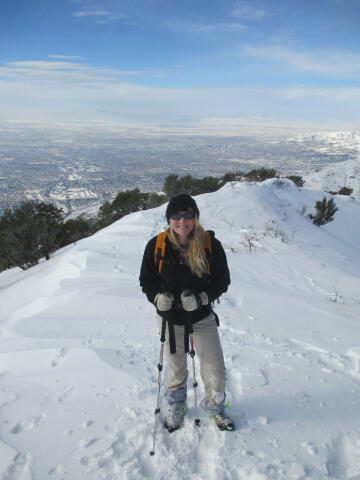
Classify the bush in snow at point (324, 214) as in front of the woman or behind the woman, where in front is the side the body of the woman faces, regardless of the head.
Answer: behind

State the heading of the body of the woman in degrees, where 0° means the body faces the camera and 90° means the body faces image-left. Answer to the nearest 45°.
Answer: approximately 0°

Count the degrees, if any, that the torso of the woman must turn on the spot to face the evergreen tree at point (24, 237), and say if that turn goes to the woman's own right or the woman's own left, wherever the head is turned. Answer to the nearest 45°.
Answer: approximately 135° to the woman's own right
